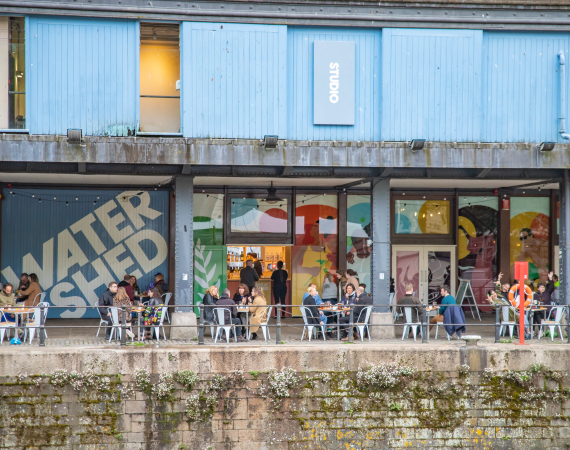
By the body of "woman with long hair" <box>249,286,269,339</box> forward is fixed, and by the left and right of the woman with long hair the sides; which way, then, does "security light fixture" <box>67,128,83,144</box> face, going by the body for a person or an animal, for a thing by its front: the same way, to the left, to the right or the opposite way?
to the left

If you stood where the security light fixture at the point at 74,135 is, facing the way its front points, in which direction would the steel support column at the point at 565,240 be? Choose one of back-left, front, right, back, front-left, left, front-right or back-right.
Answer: left

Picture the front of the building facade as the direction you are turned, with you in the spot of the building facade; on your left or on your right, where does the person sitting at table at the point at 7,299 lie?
on your right

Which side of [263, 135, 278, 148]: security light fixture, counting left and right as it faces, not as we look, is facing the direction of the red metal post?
left

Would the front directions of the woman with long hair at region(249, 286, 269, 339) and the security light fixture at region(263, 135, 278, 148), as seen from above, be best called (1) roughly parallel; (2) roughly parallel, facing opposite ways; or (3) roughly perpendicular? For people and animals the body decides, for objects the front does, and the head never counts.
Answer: roughly perpendicular

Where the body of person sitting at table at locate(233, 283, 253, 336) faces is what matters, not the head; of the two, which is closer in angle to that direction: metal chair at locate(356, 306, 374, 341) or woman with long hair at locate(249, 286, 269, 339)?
the woman with long hair

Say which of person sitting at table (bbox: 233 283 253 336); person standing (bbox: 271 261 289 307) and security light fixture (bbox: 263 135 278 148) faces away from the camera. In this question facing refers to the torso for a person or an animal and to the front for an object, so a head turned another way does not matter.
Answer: the person standing

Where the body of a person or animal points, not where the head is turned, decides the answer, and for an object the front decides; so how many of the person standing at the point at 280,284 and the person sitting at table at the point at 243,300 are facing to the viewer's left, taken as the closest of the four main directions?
0

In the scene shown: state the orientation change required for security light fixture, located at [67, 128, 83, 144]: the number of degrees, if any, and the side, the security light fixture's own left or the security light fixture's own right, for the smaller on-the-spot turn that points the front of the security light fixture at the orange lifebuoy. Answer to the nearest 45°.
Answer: approximately 90° to the security light fixture's own left
